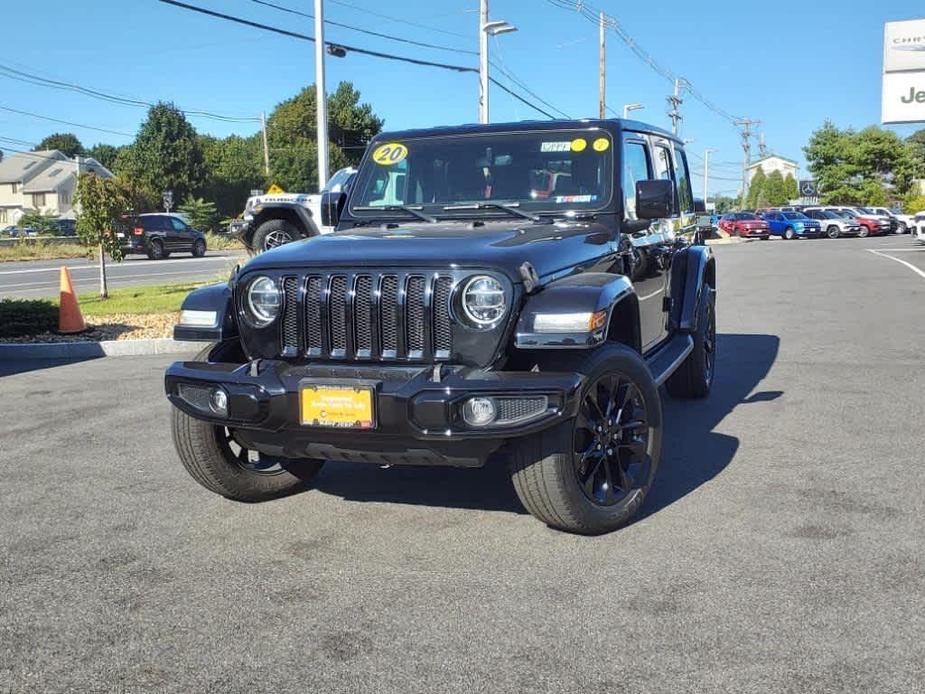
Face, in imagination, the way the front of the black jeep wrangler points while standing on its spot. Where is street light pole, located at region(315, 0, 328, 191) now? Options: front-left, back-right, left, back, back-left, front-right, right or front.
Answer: back-right

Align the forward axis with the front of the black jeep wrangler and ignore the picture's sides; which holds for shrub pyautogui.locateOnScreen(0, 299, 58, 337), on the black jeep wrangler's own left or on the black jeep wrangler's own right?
on the black jeep wrangler's own right

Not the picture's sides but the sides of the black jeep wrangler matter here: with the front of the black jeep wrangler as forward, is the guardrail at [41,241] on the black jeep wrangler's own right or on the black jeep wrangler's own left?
on the black jeep wrangler's own right

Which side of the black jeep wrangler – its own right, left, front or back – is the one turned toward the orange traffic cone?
right

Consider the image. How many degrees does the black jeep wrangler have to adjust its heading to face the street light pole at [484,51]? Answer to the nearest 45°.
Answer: approximately 135° to its right

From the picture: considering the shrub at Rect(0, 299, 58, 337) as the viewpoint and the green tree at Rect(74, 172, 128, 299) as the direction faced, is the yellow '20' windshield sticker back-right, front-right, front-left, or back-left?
back-right

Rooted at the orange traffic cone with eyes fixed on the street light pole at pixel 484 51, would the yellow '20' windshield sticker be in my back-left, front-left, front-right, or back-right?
back-right

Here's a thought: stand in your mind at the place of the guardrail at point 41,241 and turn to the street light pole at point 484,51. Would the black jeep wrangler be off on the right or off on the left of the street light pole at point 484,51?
right

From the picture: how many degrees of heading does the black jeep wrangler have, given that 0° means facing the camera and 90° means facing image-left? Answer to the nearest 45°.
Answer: approximately 45°

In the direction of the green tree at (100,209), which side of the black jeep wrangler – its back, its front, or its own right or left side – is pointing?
right

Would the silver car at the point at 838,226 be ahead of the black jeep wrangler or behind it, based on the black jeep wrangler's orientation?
behind
